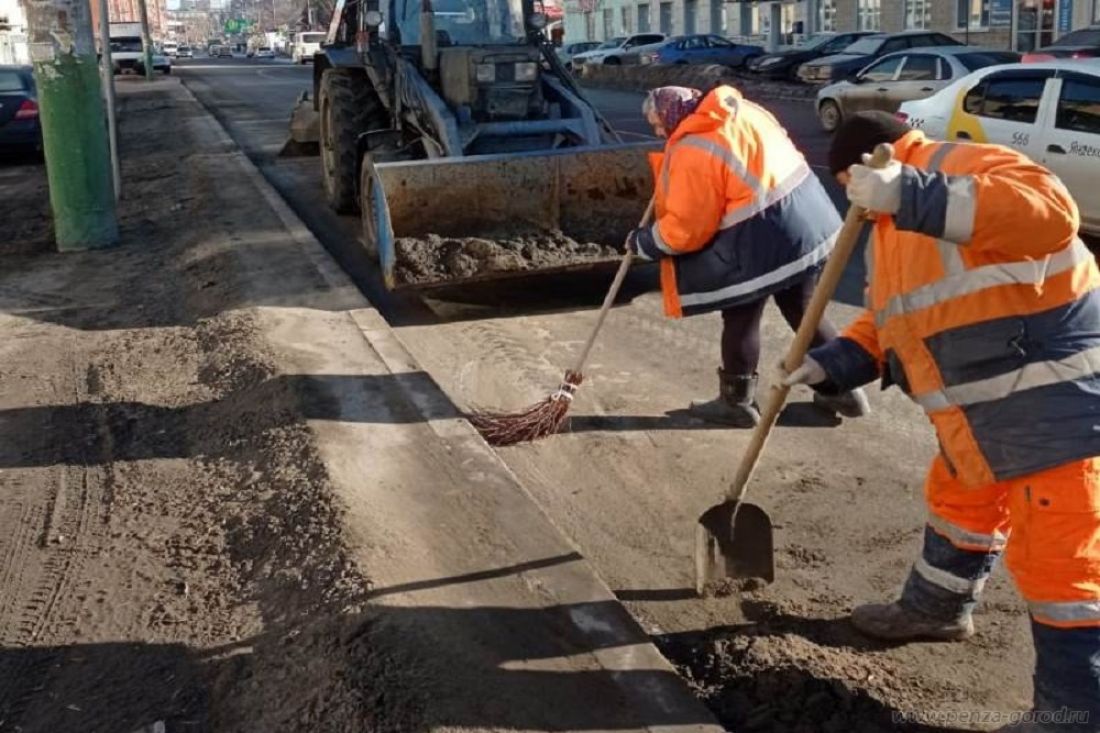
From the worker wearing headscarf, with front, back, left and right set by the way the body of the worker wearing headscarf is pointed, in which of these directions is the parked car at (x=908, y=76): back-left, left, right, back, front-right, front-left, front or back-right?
right

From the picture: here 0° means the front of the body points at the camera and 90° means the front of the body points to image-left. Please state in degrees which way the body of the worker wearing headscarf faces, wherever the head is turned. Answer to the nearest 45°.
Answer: approximately 90°

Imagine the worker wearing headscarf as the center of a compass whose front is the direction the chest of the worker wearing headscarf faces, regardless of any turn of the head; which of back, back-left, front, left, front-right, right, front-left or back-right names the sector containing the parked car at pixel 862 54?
right

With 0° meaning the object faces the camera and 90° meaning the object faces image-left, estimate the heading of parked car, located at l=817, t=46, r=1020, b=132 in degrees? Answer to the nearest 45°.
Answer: approximately 135°

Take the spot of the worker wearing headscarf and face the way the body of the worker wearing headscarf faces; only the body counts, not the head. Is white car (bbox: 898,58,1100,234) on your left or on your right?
on your right

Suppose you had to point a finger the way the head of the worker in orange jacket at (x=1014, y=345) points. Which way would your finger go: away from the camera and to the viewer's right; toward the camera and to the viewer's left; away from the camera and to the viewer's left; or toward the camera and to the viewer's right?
away from the camera and to the viewer's left

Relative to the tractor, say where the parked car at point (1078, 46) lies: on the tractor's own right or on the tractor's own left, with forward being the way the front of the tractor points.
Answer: on the tractor's own left
